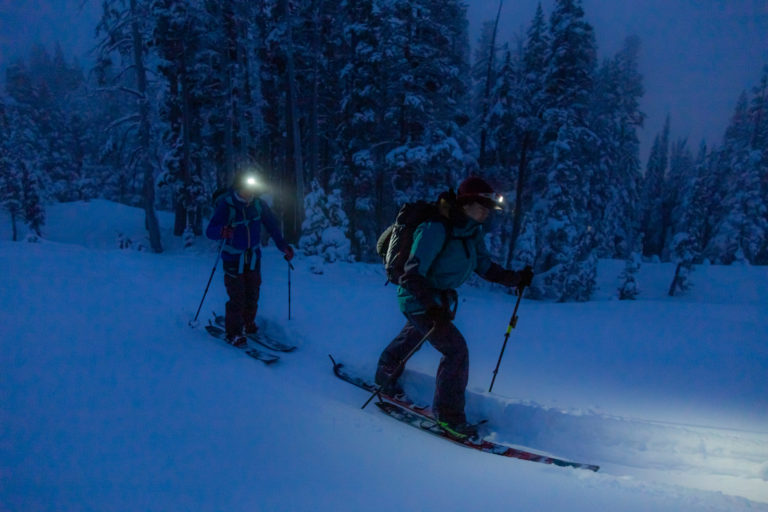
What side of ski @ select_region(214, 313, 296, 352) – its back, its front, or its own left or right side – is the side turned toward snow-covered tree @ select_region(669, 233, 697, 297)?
left

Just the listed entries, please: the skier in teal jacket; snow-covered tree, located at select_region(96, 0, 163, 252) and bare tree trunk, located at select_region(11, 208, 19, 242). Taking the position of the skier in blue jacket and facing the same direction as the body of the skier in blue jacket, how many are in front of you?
1

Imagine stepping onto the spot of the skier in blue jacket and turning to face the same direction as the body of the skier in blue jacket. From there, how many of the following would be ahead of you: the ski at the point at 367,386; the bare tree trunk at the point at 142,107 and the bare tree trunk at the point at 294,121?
1

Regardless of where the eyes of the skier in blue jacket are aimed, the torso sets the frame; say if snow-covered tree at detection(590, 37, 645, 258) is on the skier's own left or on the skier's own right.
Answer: on the skier's own left

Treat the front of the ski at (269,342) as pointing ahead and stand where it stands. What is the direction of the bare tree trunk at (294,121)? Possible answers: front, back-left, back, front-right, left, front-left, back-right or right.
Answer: back-left

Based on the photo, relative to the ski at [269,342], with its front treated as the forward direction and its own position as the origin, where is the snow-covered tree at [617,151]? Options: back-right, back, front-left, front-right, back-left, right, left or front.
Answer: left

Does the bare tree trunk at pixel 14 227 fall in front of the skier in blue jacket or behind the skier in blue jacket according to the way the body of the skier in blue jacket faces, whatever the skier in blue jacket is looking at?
behind

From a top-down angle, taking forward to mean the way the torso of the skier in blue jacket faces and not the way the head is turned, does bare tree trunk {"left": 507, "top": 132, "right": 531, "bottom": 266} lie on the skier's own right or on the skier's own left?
on the skier's own left

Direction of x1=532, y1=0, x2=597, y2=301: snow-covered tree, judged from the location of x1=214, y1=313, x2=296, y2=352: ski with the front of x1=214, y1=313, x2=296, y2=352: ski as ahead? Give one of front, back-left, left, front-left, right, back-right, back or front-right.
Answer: left

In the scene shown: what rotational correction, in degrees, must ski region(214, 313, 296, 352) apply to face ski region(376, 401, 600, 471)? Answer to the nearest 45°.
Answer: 0° — it already faces it

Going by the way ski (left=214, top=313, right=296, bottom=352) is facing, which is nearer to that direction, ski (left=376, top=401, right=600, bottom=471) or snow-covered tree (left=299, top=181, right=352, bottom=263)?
the ski

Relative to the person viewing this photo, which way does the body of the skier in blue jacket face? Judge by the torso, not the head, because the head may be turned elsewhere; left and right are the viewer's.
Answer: facing the viewer and to the right of the viewer
